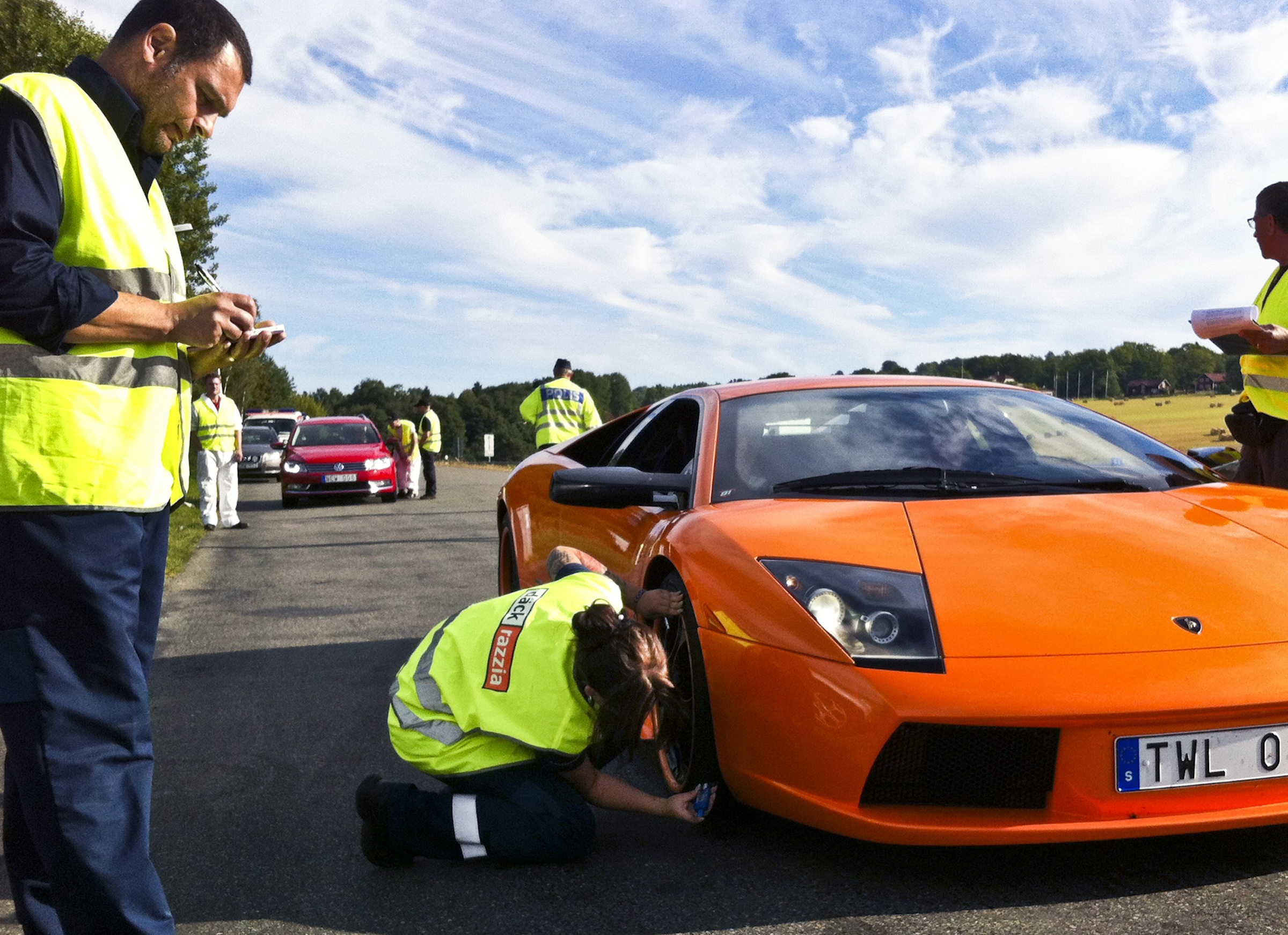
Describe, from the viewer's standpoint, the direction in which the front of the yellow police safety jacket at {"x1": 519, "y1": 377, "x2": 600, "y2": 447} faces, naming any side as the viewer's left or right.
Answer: facing away from the viewer

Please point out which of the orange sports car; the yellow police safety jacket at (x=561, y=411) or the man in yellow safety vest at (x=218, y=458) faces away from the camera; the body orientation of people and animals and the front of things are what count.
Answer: the yellow police safety jacket at (x=561, y=411)

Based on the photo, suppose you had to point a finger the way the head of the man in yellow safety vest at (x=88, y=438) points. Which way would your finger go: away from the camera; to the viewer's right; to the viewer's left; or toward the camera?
to the viewer's right

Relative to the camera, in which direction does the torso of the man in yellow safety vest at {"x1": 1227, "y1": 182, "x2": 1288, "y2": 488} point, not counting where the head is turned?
to the viewer's left

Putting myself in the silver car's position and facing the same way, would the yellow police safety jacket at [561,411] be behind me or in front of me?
in front

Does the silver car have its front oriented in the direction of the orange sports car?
yes

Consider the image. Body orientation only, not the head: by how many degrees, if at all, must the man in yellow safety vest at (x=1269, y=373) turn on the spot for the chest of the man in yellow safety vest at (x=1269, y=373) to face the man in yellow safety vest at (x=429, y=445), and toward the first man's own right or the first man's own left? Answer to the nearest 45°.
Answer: approximately 45° to the first man's own right

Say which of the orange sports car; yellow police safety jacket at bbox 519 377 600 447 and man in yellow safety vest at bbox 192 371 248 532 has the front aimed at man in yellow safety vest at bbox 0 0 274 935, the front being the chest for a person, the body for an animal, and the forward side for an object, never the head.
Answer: man in yellow safety vest at bbox 192 371 248 532

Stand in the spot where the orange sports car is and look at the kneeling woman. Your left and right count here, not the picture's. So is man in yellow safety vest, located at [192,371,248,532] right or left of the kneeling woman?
right

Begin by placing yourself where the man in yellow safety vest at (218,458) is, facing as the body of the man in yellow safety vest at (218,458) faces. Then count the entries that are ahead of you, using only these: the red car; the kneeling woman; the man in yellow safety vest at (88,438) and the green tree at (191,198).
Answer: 2

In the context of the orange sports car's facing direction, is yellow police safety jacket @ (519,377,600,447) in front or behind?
behind
